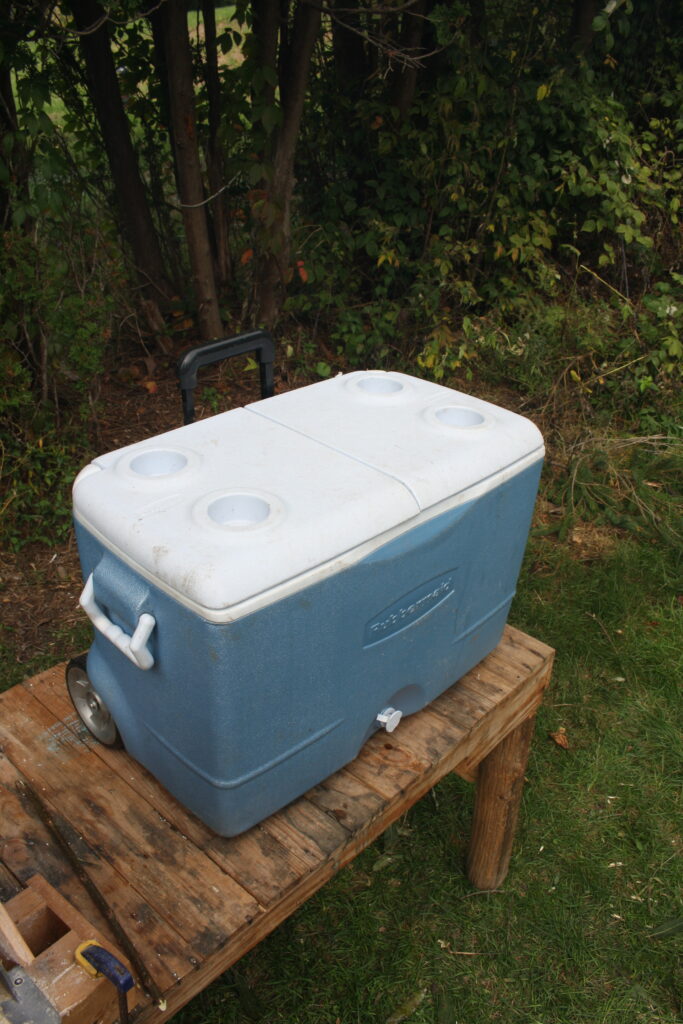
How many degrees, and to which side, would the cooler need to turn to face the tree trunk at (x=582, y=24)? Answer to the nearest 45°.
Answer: approximately 135° to its left

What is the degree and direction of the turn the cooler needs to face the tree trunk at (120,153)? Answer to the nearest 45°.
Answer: approximately 135° to its left

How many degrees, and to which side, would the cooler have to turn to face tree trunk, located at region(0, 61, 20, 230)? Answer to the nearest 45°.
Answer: approximately 180°

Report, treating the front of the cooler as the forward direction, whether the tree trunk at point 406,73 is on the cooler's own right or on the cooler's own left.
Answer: on the cooler's own left

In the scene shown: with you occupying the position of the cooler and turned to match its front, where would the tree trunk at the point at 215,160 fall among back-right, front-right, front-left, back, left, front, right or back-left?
back-left

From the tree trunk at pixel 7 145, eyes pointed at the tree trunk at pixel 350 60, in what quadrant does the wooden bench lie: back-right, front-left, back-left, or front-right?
back-right

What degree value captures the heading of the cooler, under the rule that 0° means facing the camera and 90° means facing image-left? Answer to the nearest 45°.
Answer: approximately 315°

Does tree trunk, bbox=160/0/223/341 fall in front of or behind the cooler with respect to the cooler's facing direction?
behind
